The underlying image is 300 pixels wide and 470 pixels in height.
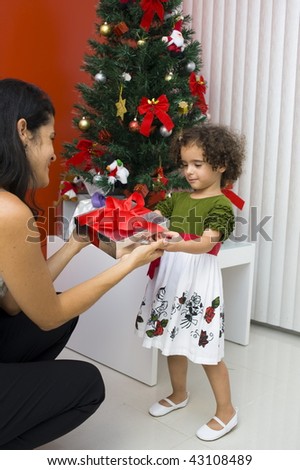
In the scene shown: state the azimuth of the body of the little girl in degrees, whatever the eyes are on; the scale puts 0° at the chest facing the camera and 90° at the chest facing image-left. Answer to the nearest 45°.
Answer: approximately 45°

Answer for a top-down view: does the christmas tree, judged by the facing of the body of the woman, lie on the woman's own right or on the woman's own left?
on the woman's own left

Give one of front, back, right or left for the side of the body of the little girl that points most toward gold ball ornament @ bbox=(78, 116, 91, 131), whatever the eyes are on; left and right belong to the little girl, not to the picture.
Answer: right

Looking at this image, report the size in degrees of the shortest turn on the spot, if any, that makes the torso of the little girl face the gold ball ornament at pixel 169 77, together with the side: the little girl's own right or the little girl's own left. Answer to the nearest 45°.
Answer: approximately 135° to the little girl's own right

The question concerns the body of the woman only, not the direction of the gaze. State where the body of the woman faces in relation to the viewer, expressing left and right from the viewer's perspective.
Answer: facing to the right of the viewer

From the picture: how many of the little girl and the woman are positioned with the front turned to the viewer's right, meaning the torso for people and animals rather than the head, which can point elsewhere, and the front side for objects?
1

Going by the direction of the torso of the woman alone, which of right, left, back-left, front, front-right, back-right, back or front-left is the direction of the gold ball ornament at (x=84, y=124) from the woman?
left

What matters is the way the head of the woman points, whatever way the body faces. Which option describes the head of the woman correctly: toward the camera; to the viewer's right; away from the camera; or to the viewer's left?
to the viewer's right
